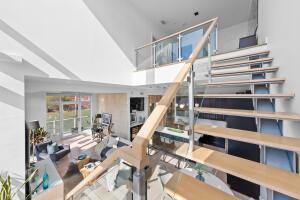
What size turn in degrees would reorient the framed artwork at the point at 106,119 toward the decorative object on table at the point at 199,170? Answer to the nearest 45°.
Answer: approximately 45° to its left

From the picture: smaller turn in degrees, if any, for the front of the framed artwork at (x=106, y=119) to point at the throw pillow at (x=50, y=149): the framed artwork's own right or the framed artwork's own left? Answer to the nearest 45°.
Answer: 0° — it already faces it

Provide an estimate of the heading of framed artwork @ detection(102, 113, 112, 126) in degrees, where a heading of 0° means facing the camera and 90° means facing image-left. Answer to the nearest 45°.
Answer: approximately 45°

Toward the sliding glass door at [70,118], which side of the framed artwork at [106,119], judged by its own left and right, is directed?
right

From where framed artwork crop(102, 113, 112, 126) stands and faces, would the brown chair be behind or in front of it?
in front

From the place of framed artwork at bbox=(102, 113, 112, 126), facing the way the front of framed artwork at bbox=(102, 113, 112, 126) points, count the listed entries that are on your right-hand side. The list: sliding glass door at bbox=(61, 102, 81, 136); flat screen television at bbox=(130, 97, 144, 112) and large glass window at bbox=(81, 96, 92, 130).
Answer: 2

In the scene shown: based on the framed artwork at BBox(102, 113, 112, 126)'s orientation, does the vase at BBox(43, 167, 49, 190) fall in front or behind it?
in front

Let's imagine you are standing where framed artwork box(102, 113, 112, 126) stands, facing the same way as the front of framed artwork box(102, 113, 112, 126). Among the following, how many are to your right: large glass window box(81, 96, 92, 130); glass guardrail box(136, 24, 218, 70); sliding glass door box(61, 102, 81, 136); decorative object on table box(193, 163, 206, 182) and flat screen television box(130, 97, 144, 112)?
2

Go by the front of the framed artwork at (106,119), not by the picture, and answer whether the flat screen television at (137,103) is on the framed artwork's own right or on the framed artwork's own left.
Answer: on the framed artwork's own left

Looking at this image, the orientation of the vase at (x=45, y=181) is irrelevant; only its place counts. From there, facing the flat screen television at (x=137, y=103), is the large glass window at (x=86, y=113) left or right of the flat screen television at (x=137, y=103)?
left

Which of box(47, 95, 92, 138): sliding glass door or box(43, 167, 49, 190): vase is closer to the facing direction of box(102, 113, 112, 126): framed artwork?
the vase

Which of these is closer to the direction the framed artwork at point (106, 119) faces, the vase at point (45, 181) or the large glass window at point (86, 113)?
the vase

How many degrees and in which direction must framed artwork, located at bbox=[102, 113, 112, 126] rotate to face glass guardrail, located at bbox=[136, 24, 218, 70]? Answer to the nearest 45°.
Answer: approximately 90° to its left

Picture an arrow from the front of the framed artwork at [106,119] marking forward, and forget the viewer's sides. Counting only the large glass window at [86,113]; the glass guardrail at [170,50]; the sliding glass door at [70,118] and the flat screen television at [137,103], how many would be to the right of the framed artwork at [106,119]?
2

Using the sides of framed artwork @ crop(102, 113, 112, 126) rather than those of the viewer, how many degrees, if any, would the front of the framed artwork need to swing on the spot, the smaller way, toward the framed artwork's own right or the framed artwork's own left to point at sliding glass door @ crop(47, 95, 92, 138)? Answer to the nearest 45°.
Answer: approximately 90° to the framed artwork's own right
